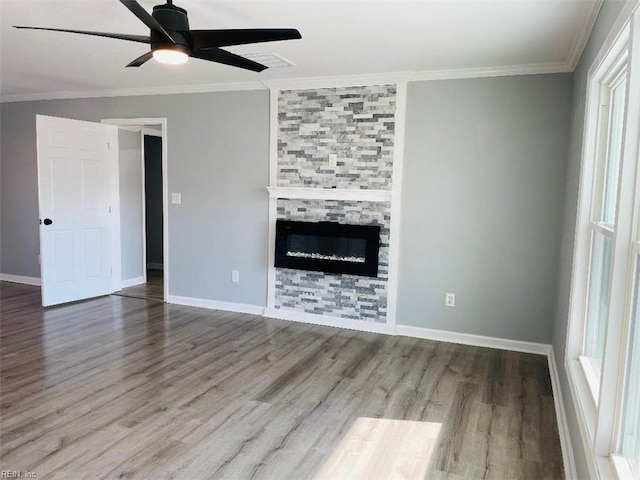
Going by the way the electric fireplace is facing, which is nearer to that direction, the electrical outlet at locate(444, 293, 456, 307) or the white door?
the white door

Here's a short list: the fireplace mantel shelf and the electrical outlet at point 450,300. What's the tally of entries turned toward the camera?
2

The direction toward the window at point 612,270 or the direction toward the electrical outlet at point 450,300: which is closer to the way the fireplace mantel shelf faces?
the window

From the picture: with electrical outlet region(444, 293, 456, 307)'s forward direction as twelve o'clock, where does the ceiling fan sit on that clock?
The ceiling fan is roughly at 1 o'clock from the electrical outlet.

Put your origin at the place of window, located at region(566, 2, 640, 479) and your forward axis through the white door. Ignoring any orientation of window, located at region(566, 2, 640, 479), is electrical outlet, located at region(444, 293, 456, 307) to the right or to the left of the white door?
right

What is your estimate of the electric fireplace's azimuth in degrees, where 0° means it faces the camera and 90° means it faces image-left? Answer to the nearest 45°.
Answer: approximately 45°

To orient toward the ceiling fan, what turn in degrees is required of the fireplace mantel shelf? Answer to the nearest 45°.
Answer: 0° — it already faces it

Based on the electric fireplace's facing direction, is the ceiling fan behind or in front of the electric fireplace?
in front

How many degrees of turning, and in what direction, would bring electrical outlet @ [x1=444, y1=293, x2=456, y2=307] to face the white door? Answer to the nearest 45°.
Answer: approximately 90° to its right

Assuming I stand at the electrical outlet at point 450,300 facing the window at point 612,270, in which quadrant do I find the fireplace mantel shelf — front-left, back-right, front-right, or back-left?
back-right

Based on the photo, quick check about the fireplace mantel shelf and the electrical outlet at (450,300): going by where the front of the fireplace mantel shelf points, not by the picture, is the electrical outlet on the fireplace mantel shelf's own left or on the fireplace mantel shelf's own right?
on the fireplace mantel shelf's own left

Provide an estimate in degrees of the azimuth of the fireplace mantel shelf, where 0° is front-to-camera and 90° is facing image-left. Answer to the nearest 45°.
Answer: approximately 0°

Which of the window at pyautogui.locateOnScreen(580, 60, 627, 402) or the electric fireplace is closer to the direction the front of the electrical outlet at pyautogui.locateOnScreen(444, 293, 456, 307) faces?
the window

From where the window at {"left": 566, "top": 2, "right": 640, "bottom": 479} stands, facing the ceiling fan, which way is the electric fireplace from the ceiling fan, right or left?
right

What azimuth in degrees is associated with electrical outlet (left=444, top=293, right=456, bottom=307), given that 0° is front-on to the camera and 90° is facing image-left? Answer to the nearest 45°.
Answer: approximately 0°
